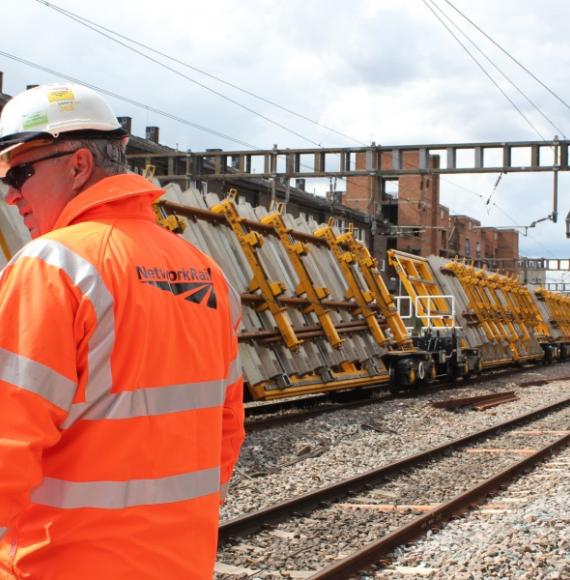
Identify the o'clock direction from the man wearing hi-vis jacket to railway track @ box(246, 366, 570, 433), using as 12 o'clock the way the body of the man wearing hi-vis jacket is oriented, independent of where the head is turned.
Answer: The railway track is roughly at 2 o'clock from the man wearing hi-vis jacket.

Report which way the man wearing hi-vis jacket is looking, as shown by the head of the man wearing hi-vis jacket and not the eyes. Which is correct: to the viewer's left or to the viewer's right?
to the viewer's left

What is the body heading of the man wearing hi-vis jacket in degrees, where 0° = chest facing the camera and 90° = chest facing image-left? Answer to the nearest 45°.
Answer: approximately 135°
